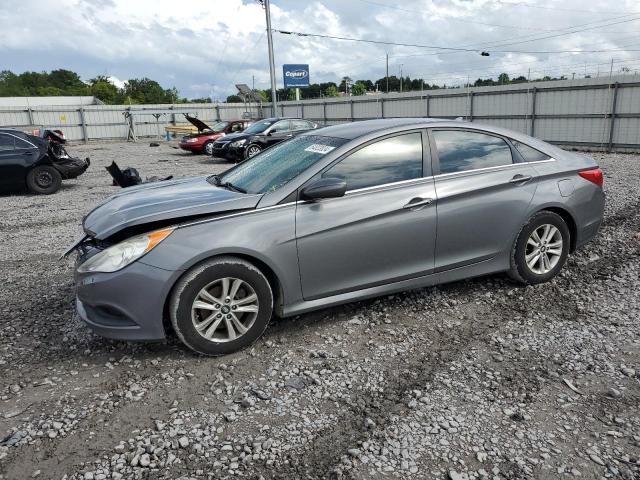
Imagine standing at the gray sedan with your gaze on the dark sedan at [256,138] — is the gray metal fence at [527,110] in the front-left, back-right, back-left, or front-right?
front-right

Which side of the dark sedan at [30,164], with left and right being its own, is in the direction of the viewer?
left

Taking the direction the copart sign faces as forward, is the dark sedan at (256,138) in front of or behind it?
in front

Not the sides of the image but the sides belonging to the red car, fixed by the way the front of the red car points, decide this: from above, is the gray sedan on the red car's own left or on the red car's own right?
on the red car's own left

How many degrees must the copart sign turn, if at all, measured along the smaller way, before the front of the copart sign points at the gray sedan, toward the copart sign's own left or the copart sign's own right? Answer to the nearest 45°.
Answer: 0° — it already faces it

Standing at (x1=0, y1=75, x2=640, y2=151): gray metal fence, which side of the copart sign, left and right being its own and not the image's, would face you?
front

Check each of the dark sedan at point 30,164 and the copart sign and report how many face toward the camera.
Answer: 1

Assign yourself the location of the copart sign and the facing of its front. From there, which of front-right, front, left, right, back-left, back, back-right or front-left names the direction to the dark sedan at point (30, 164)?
front

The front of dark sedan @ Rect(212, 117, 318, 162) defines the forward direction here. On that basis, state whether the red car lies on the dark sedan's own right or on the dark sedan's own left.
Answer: on the dark sedan's own right

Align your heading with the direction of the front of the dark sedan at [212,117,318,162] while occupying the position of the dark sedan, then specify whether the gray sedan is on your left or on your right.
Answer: on your left

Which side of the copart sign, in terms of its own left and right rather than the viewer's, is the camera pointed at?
front

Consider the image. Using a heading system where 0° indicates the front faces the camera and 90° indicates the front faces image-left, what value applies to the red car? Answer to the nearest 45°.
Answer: approximately 45°

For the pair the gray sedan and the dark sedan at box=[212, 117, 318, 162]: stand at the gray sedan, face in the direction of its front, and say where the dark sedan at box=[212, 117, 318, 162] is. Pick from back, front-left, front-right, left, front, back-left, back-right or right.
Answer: back-right

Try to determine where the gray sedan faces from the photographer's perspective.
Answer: facing the viewer and to the left of the viewer
